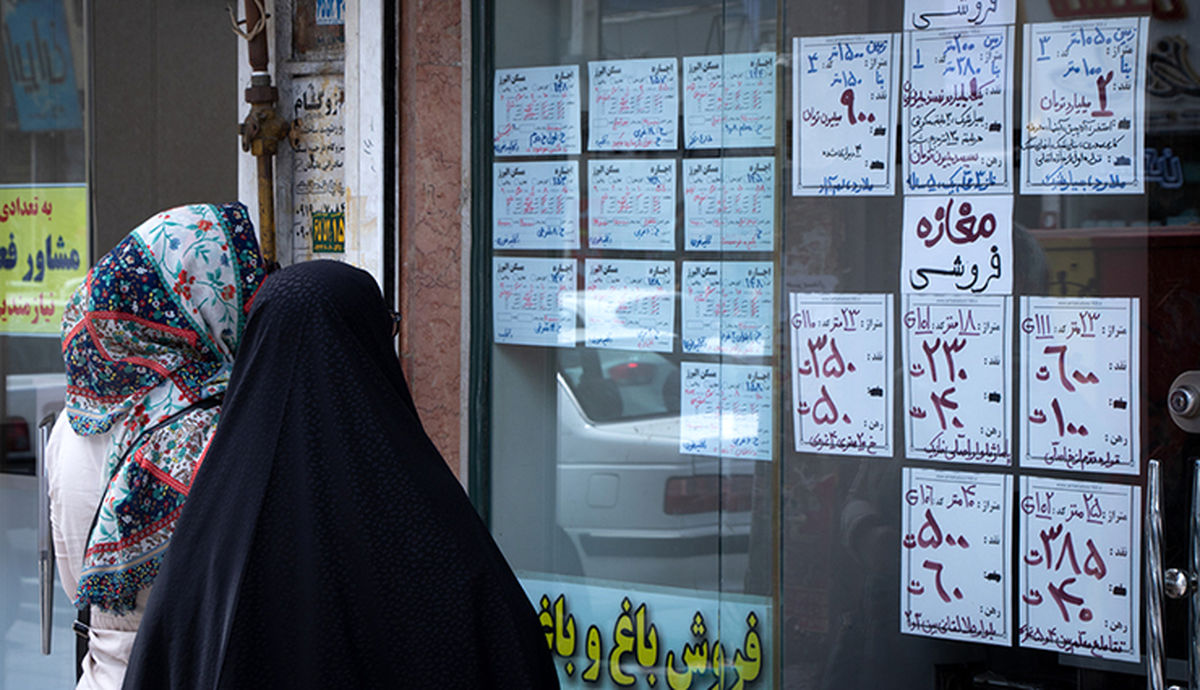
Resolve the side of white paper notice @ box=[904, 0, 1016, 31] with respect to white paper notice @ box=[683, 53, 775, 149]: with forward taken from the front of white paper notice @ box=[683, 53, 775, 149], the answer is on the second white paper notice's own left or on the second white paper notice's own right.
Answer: on the second white paper notice's own left

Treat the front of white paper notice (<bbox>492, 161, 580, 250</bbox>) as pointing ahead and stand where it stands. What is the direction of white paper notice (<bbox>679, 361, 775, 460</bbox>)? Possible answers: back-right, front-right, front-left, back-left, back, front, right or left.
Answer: front-left

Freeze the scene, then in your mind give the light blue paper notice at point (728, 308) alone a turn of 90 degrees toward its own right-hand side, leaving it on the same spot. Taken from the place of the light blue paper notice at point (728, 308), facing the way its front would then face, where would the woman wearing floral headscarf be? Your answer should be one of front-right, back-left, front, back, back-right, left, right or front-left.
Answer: front-left

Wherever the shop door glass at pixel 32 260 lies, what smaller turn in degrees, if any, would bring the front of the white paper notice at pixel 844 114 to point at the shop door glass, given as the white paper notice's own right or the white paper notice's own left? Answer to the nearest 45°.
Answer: approximately 90° to the white paper notice's own right

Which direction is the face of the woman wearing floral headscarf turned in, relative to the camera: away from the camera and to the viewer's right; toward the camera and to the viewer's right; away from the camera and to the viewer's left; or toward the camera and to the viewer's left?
away from the camera and to the viewer's right

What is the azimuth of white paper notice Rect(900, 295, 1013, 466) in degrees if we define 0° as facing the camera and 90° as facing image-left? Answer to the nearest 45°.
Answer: approximately 0°

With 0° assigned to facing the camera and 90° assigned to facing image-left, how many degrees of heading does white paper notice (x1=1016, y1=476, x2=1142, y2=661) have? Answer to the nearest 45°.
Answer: approximately 0°
